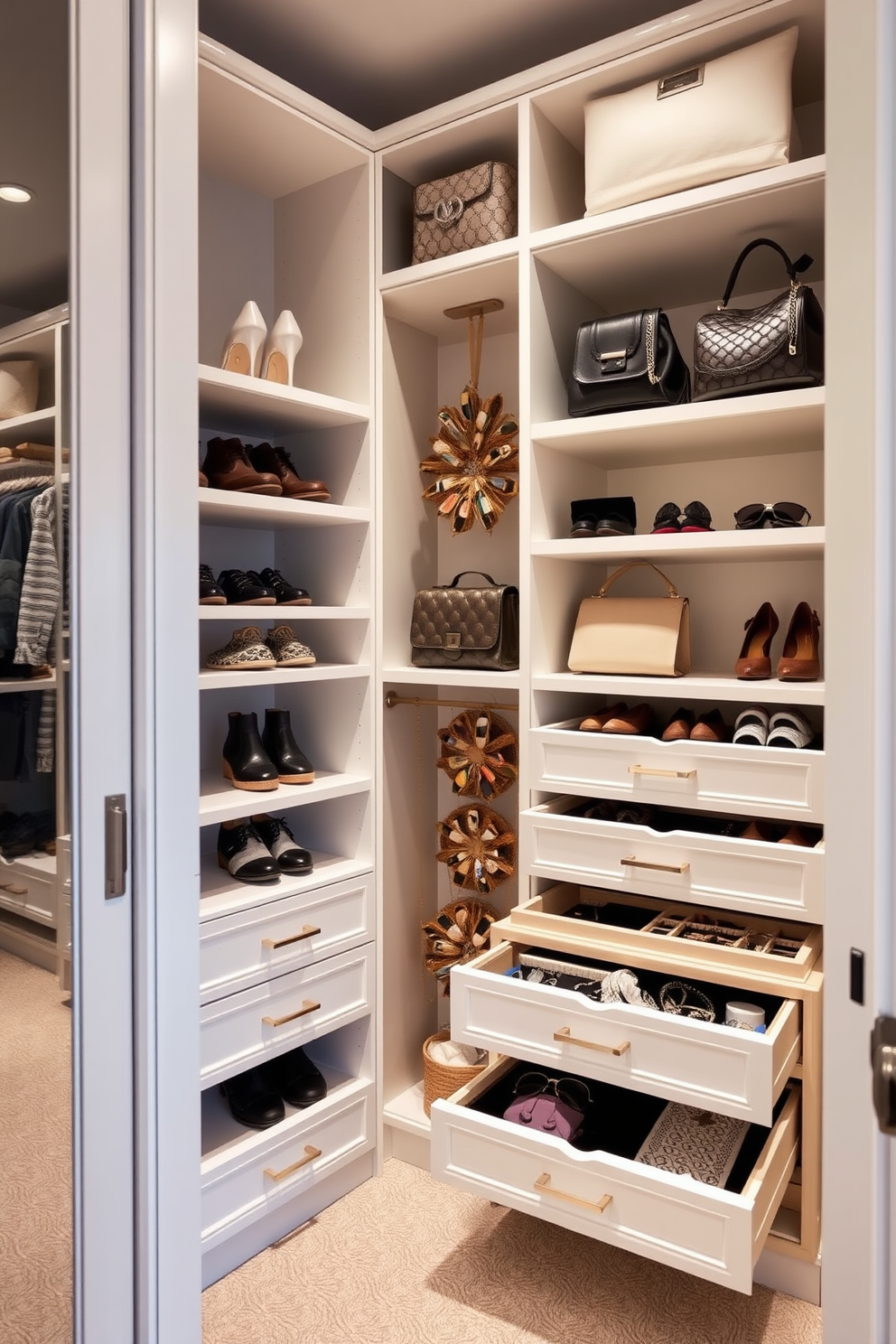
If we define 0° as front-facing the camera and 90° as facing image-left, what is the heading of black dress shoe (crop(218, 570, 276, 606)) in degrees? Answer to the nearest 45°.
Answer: approximately 315°

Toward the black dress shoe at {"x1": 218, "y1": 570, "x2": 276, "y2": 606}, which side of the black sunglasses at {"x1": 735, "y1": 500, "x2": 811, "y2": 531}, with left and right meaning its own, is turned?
right

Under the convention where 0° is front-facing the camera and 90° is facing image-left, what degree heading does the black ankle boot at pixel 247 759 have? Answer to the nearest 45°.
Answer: approximately 315°

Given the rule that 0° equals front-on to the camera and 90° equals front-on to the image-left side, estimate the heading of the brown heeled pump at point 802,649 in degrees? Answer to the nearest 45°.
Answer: approximately 0°

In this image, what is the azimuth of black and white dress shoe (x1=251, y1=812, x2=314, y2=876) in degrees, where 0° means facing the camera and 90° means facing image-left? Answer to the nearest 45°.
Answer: approximately 315°
